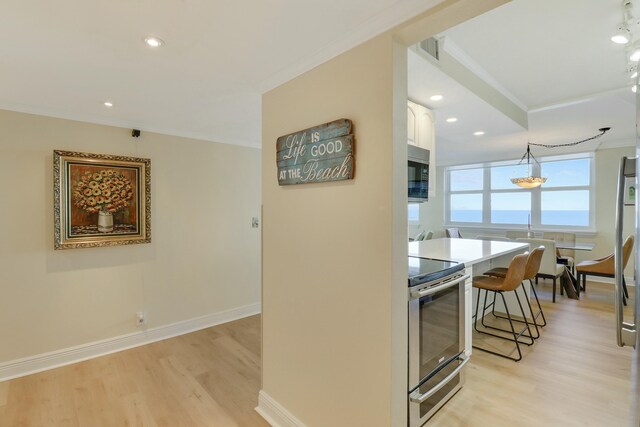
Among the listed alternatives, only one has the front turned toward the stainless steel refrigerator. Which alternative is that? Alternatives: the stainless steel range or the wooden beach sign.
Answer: the stainless steel range

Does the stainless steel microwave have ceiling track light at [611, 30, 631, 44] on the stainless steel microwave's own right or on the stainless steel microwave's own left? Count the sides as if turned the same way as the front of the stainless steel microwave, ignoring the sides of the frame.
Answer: on the stainless steel microwave's own left

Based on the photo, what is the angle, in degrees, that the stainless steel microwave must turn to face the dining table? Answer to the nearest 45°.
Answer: approximately 90° to its left

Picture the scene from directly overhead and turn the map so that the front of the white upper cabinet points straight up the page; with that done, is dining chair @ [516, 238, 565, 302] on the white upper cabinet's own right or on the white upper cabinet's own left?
on the white upper cabinet's own left

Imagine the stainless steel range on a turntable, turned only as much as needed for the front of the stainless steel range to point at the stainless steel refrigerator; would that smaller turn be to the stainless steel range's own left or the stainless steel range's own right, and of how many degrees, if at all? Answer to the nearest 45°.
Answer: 0° — it already faces it

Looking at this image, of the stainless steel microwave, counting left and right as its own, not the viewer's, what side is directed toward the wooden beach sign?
right

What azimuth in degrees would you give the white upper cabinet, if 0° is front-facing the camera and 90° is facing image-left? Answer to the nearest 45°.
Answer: approximately 315°

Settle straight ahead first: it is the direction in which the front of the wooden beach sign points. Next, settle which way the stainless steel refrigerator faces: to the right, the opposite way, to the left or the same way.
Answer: to the right
